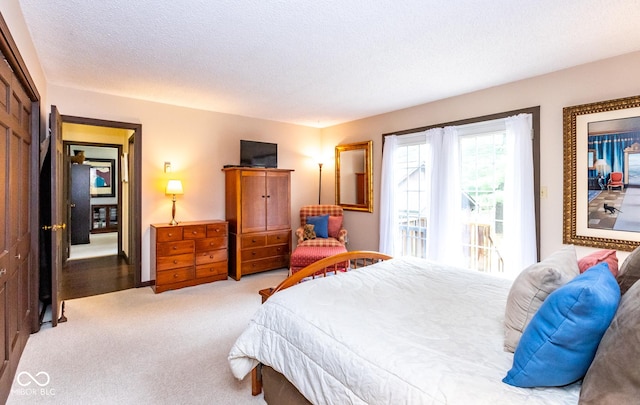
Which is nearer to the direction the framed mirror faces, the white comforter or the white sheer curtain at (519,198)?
the white comforter

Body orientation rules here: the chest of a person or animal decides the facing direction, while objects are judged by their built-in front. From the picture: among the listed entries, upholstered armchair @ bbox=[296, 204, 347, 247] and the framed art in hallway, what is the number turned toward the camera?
2

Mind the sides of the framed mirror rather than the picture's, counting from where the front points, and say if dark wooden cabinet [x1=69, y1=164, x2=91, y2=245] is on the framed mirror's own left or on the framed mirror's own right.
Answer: on the framed mirror's own right

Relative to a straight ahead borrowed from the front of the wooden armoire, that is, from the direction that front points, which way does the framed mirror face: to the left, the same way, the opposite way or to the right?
to the right

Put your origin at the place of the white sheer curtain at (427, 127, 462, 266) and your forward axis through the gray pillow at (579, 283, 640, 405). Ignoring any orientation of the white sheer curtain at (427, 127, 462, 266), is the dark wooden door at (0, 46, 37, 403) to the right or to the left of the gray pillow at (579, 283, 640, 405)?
right

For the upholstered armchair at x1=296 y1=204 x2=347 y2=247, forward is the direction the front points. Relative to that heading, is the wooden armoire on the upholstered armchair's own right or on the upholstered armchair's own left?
on the upholstered armchair's own right

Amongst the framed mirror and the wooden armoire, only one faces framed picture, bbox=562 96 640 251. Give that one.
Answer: the wooden armoire

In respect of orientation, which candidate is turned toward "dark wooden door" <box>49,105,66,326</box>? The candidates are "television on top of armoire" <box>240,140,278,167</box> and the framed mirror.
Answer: the framed mirror

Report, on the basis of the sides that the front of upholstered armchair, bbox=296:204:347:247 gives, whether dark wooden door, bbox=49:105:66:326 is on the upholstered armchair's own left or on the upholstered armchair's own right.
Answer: on the upholstered armchair's own right

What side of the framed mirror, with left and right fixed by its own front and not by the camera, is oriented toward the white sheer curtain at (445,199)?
left

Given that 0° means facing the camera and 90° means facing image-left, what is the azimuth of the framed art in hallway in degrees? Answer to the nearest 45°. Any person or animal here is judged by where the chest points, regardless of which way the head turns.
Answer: approximately 0°
